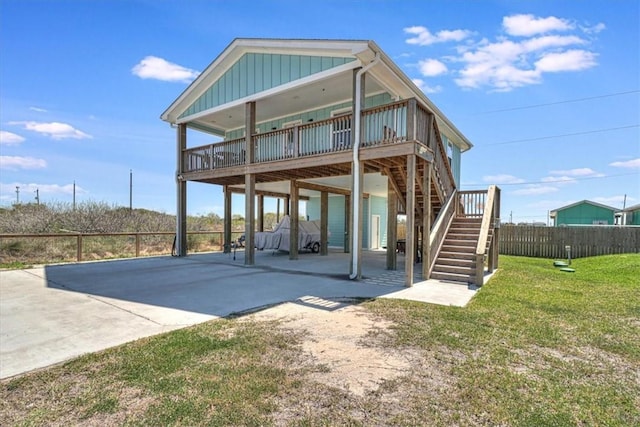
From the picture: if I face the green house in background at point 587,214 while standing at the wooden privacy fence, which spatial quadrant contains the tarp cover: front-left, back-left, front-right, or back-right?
back-left

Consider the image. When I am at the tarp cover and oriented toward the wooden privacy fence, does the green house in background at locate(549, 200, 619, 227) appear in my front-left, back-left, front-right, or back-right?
front-left

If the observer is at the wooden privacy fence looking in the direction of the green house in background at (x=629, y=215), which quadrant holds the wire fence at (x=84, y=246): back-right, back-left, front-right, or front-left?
back-left

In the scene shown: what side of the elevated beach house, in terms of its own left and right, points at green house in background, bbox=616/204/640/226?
back

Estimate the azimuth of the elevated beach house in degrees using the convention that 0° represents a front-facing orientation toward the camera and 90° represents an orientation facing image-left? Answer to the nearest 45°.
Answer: approximately 45°

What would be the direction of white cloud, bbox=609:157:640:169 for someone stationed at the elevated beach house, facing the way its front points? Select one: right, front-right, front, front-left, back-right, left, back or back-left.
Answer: back

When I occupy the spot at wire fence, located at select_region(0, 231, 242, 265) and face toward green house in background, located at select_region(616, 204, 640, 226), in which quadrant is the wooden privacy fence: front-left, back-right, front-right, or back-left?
front-right

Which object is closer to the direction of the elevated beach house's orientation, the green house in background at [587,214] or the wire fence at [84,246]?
the wire fence

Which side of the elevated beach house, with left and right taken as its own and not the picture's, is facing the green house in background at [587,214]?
back
